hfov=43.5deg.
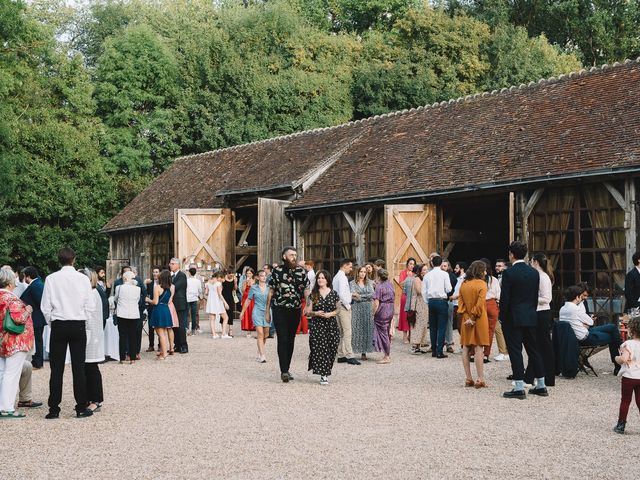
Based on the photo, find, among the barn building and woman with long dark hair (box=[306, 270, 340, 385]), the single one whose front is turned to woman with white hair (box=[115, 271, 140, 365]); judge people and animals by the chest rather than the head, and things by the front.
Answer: the barn building

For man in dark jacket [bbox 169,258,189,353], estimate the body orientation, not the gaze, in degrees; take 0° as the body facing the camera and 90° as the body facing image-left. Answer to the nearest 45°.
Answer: approximately 45°

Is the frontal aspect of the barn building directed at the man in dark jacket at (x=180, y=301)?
yes

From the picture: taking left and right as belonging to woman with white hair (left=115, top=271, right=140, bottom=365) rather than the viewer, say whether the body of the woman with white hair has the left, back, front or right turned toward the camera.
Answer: back

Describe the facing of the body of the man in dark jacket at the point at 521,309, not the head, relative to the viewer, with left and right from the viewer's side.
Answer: facing away from the viewer and to the left of the viewer

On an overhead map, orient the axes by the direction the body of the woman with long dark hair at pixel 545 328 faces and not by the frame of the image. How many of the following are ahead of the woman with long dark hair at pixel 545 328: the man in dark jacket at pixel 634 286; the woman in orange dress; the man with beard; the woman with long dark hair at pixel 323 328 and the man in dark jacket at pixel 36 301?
4

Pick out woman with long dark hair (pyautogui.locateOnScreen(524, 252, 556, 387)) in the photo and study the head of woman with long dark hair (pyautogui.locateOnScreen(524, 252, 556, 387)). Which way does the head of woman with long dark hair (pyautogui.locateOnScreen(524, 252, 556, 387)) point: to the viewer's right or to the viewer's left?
to the viewer's left

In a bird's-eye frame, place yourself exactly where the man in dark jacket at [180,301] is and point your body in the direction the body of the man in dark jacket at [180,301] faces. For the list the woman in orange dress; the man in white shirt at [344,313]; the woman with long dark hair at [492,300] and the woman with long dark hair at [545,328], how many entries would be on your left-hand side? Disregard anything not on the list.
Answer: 4

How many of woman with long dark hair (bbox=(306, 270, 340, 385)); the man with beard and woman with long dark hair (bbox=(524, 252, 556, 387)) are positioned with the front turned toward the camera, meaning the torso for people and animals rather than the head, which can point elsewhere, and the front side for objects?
2

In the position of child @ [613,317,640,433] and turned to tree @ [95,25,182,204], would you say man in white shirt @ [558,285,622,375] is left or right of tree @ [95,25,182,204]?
right

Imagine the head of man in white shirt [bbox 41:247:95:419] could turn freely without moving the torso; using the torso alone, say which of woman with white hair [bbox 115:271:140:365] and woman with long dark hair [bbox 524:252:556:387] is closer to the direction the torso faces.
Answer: the woman with white hair

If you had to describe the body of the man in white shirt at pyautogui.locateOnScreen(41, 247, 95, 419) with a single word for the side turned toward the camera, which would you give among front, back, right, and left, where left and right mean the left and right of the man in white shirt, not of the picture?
back

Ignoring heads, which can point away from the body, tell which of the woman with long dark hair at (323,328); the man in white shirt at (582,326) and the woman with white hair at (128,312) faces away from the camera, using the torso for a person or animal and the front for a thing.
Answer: the woman with white hair

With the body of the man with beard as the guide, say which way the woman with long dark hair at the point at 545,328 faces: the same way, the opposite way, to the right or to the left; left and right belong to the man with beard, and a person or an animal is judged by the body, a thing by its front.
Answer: to the right

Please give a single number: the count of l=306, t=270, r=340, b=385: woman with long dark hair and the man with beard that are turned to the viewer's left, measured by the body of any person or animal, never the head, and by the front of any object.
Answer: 0

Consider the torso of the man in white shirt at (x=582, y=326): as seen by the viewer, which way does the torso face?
to the viewer's right
